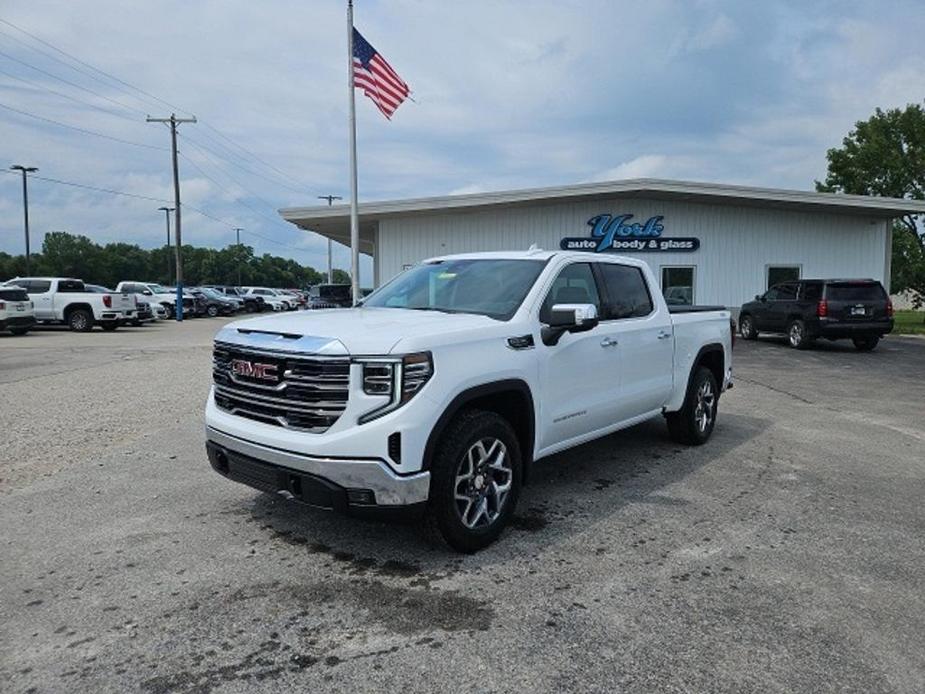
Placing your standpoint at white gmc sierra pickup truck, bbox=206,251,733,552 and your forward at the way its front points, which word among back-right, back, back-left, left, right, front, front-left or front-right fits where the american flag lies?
back-right

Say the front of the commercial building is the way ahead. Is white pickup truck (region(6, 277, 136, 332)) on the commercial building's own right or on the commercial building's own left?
on the commercial building's own right

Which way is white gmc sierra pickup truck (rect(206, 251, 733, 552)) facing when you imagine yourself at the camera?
facing the viewer and to the left of the viewer

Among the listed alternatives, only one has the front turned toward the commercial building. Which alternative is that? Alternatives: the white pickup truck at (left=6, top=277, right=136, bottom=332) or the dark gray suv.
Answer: the dark gray suv

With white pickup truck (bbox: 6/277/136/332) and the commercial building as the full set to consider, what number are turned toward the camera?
1

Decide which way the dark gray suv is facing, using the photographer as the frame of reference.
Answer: facing away from the viewer and to the left of the viewer

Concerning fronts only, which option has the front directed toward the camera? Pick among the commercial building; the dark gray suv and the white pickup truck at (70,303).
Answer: the commercial building

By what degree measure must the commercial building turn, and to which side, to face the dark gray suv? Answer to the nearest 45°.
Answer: approximately 45° to its left

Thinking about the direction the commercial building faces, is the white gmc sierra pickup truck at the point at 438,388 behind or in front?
in front

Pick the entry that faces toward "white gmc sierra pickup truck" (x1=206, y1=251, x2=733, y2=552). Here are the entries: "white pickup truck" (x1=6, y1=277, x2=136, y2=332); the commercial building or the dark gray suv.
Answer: the commercial building

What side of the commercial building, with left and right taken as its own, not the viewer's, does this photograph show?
front

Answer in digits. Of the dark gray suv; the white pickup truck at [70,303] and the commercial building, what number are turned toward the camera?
1

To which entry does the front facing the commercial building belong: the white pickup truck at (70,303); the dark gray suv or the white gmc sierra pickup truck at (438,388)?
the dark gray suv

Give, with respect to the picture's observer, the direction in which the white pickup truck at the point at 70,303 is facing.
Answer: facing away from the viewer and to the left of the viewer

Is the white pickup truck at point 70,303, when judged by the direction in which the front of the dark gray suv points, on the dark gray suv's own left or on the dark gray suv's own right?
on the dark gray suv's own left

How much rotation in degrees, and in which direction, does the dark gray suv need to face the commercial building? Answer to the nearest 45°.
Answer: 0° — it already faces it

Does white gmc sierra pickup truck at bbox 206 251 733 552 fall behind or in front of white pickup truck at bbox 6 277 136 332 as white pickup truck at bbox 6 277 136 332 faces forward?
behind

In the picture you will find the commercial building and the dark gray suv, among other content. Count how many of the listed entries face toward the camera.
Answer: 1

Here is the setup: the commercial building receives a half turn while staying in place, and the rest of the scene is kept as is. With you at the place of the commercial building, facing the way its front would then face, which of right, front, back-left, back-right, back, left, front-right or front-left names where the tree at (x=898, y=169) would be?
front-right

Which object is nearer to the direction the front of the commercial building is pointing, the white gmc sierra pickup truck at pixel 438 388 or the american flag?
the white gmc sierra pickup truck
